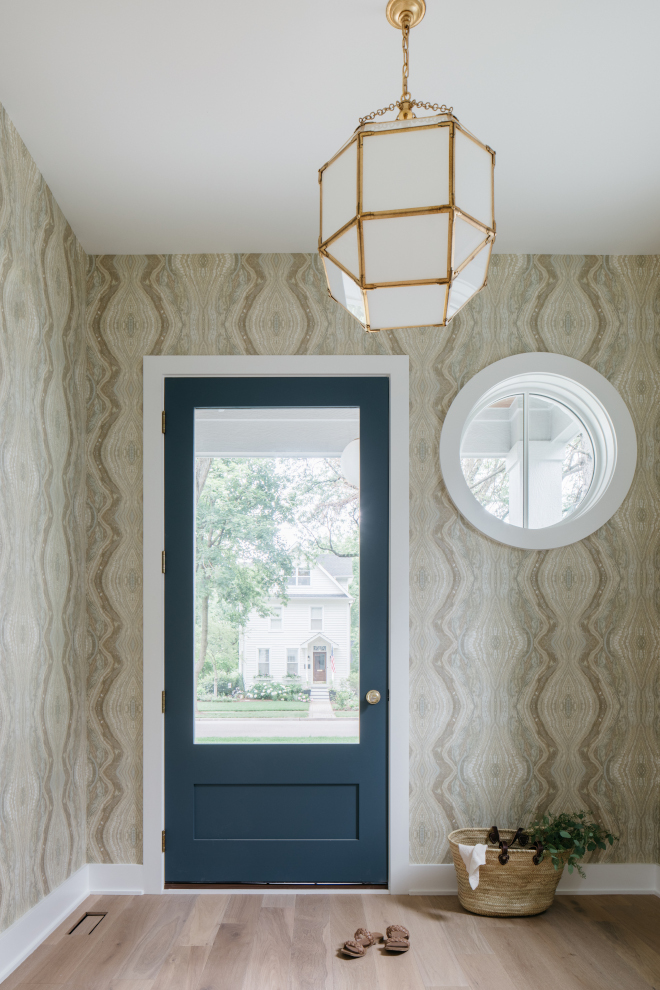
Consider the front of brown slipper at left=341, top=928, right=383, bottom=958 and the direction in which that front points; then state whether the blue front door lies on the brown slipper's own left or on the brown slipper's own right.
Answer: on the brown slipper's own right

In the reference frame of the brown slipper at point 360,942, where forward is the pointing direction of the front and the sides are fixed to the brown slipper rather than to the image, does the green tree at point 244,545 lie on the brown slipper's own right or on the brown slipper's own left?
on the brown slipper's own right

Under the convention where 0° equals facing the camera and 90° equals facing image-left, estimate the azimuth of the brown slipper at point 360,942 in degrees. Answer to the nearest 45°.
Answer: approximately 45°

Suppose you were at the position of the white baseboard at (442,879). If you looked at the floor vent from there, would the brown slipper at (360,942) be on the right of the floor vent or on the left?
left
